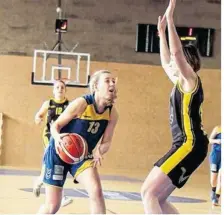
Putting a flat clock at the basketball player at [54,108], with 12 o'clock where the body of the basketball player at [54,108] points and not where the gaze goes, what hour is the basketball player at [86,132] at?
the basketball player at [86,132] is roughly at 12 o'clock from the basketball player at [54,108].

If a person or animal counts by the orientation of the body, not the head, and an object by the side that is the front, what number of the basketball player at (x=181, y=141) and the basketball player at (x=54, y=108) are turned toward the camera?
1

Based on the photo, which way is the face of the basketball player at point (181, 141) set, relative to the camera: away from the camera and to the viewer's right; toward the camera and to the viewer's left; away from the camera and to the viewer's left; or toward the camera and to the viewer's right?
away from the camera and to the viewer's left

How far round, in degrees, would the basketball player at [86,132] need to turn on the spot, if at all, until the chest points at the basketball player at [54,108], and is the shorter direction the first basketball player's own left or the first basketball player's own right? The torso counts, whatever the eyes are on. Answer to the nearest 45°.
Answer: approximately 135° to the first basketball player's own left
